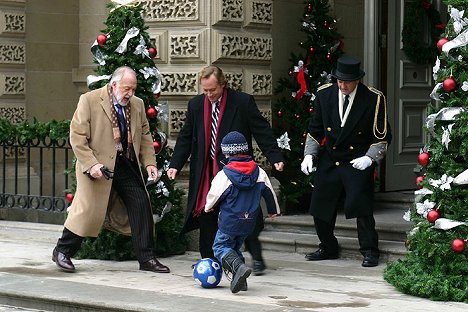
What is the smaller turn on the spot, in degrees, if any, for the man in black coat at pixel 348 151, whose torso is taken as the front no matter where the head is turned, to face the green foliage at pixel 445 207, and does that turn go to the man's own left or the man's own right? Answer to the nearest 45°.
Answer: approximately 90° to the man's own left

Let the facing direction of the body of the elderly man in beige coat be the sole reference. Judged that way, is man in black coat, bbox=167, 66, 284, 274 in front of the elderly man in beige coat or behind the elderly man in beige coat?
in front

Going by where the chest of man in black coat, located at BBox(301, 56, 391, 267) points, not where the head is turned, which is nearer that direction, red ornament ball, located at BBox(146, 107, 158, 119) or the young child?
the young child

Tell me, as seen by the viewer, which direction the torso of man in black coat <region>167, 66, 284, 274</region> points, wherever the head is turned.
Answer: toward the camera

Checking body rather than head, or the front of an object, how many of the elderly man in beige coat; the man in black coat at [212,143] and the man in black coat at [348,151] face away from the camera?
0

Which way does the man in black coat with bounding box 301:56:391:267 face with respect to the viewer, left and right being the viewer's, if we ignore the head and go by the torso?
facing the viewer and to the left of the viewer

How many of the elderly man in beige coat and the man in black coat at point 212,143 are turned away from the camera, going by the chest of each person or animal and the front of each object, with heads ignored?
0

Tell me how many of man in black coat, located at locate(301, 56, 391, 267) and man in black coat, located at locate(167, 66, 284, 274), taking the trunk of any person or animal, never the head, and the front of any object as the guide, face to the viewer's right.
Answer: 0

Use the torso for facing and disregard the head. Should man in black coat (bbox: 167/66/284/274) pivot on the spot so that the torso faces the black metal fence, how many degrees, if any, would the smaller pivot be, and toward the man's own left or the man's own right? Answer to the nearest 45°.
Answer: approximately 135° to the man's own right

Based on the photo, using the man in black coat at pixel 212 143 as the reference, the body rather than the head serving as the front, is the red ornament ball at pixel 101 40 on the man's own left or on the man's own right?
on the man's own right

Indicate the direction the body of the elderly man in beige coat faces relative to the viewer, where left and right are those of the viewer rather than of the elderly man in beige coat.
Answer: facing the viewer and to the right of the viewer
